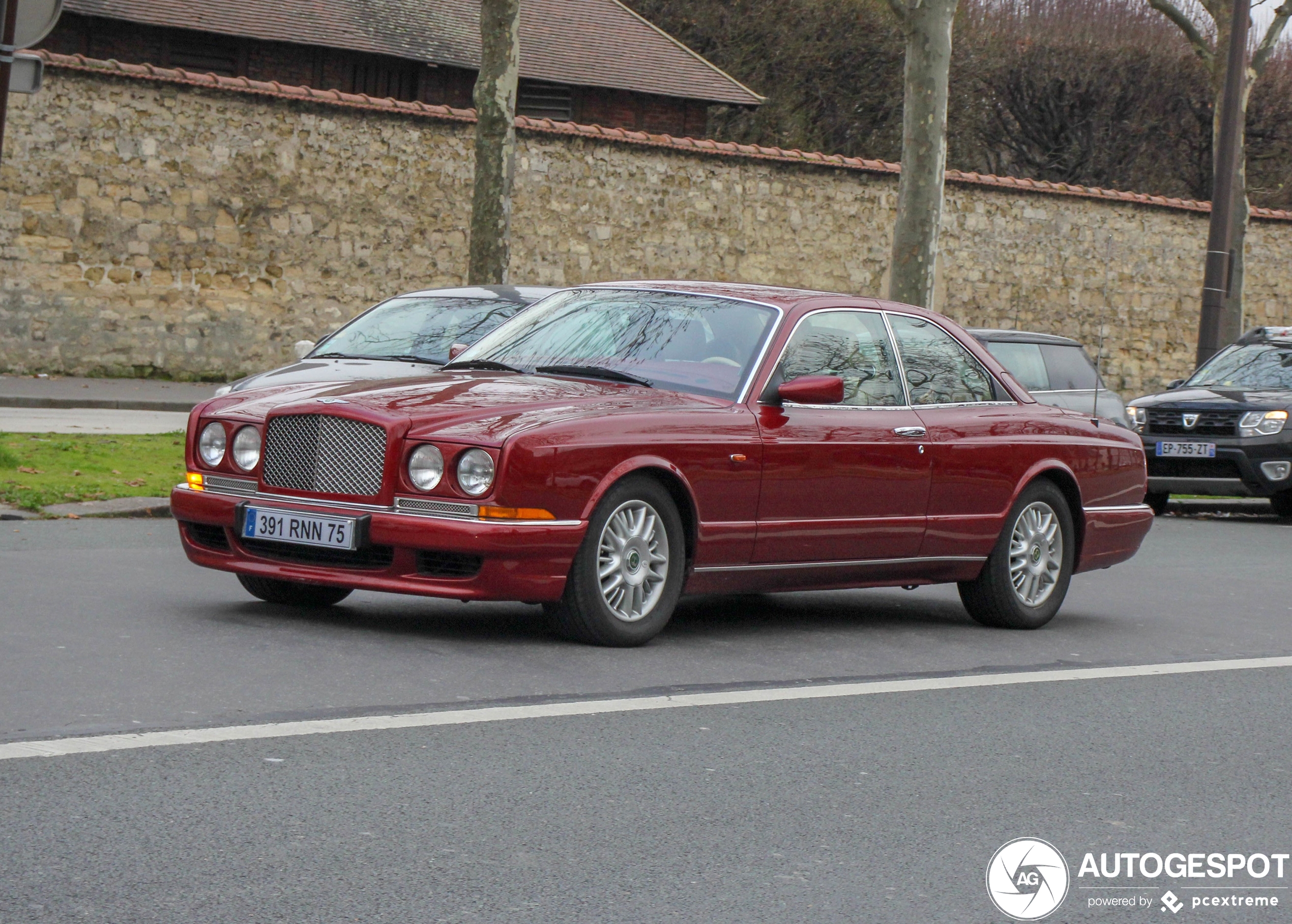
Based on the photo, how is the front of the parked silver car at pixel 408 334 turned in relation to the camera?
facing the viewer and to the left of the viewer

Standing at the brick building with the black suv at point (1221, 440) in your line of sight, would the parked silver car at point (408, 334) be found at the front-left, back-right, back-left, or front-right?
front-right

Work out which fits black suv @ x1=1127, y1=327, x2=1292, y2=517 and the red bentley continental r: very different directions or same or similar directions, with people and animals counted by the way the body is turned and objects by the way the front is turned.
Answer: same or similar directions

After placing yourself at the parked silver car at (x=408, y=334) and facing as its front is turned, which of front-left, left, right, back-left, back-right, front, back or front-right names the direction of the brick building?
back-right

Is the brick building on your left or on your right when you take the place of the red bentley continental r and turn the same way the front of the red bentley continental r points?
on your right

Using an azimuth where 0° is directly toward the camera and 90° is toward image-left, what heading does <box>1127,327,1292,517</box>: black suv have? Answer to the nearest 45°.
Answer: approximately 45°

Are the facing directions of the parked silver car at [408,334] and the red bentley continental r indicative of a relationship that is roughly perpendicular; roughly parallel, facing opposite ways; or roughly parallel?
roughly parallel

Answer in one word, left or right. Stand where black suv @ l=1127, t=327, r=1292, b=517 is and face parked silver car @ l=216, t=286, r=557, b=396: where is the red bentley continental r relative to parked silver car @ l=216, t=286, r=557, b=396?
left

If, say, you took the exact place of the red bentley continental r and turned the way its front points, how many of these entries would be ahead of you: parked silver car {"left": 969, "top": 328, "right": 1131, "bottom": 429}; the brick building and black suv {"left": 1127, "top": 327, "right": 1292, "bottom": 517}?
0

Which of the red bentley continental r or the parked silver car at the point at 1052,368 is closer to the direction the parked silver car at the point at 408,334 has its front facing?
the red bentley continental r

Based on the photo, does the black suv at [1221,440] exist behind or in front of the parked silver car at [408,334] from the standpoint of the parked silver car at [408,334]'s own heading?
behind

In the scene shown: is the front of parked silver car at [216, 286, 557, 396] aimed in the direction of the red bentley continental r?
no

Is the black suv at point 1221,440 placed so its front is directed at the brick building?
no

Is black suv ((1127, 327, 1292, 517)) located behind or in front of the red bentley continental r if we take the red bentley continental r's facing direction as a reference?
behind

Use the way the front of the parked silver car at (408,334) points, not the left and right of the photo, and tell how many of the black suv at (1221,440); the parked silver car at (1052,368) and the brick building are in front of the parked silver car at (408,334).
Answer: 0
